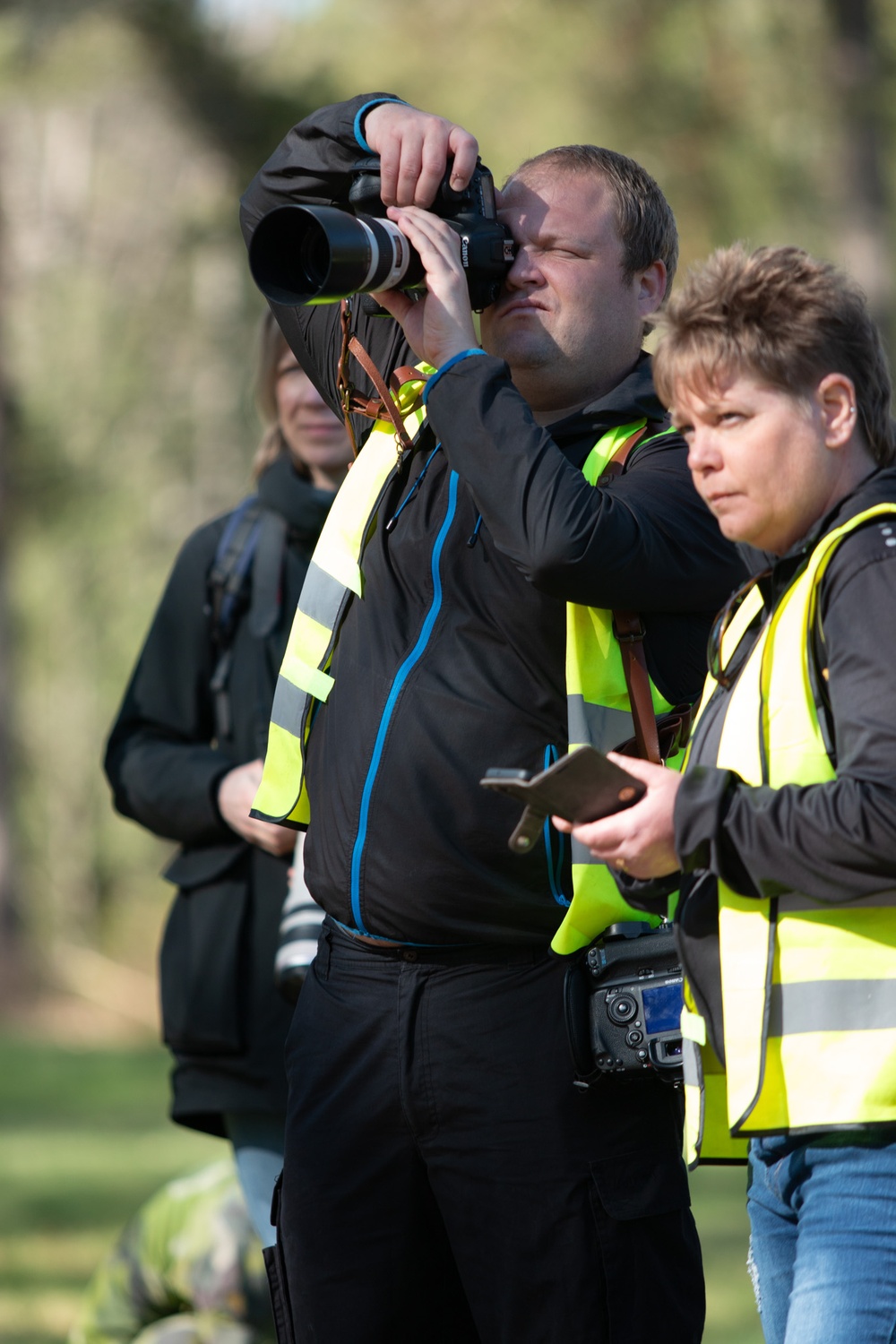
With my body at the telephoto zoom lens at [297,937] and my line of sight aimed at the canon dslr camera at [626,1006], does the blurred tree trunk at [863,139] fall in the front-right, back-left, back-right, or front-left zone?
back-left

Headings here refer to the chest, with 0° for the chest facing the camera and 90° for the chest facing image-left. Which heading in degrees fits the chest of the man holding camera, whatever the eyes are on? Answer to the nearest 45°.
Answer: approximately 45°

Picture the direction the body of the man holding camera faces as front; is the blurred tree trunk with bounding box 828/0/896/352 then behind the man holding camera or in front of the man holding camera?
behind

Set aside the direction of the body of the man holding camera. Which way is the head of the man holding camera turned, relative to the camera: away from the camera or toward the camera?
toward the camera
